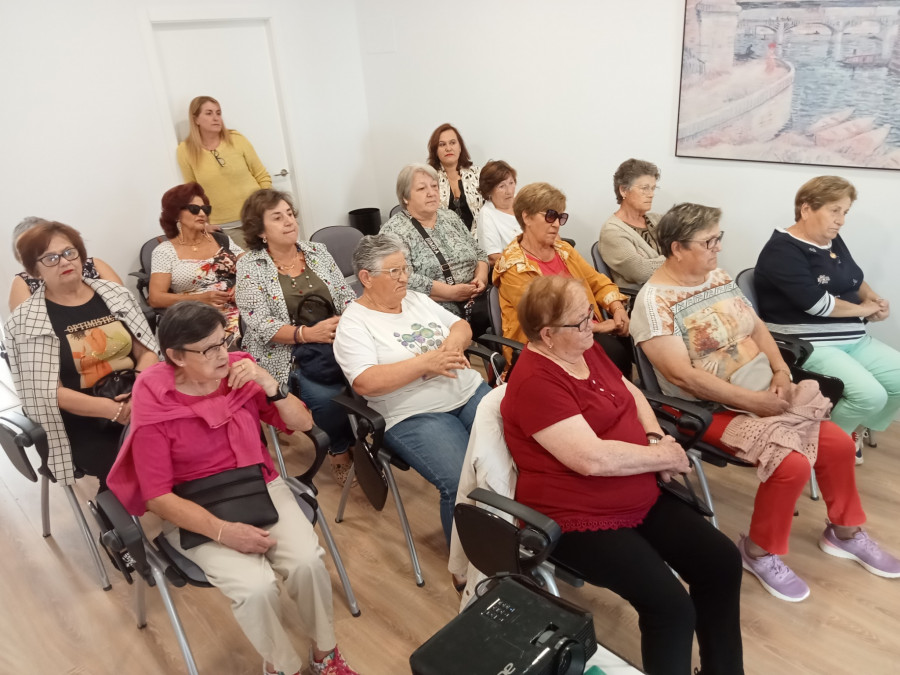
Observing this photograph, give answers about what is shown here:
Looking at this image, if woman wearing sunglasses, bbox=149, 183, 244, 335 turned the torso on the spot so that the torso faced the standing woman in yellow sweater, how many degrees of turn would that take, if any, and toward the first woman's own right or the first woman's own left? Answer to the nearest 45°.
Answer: approximately 135° to the first woman's own left

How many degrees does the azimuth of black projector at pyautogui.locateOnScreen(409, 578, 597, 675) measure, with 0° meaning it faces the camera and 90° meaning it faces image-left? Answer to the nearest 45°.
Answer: approximately 315°

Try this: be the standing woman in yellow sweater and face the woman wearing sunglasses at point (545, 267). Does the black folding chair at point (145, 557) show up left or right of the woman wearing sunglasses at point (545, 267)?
right

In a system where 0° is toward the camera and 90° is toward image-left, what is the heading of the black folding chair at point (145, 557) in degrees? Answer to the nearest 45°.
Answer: approximately 315°

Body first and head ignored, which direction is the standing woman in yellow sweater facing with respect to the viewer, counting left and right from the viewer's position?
facing the viewer and to the right of the viewer

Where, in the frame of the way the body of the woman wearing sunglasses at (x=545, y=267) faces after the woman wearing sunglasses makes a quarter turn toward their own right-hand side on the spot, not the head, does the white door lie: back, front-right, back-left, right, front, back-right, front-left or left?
right

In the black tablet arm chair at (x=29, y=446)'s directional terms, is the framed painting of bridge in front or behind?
in front

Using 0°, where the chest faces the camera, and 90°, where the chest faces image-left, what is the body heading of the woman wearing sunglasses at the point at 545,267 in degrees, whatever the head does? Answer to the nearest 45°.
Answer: approximately 315°

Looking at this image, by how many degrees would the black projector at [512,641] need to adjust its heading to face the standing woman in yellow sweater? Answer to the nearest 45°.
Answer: approximately 180°
